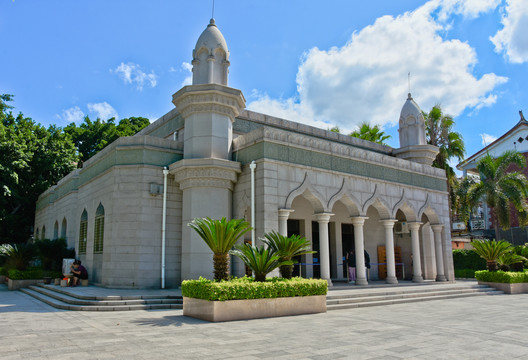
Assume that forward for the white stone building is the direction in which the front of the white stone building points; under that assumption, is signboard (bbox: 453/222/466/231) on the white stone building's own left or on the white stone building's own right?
on the white stone building's own left

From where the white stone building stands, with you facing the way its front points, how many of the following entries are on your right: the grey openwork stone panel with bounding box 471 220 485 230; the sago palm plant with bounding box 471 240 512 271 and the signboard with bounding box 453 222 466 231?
0

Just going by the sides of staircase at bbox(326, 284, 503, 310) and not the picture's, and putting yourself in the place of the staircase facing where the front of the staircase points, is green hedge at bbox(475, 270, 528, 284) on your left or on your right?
on your left

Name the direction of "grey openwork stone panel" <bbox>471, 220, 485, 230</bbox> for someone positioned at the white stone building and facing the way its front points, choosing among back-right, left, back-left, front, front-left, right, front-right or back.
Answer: left

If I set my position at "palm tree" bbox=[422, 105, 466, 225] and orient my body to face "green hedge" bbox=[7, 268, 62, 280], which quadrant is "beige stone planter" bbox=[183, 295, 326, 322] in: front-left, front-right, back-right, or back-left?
front-left

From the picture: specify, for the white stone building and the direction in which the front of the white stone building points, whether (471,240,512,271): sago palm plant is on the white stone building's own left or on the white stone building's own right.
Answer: on the white stone building's own left

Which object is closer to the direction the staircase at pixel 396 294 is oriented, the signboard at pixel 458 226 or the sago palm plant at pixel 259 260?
the sago palm plant

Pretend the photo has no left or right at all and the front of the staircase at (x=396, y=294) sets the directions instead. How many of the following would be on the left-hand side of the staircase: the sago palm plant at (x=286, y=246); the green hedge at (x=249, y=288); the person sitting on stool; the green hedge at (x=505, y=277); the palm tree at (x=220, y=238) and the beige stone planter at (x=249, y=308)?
1

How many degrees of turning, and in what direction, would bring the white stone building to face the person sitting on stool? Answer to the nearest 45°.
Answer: approximately 135° to its right

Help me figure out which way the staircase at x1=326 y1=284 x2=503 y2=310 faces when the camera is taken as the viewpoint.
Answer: facing the viewer and to the right of the viewer

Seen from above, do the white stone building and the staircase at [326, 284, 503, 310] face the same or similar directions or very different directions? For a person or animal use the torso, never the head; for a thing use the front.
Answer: same or similar directions

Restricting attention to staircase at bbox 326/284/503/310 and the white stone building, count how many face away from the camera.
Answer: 0

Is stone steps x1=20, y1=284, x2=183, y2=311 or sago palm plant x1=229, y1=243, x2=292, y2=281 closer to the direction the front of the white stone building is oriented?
the sago palm plant

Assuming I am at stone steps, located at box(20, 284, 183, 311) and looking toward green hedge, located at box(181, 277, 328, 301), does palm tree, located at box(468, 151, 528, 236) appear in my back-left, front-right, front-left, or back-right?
front-left
